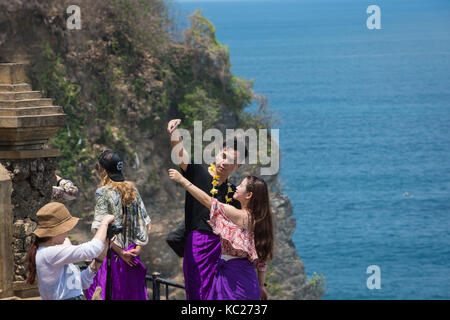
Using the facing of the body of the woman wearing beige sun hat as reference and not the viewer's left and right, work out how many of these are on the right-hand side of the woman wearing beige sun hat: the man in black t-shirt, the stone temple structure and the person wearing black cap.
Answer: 0

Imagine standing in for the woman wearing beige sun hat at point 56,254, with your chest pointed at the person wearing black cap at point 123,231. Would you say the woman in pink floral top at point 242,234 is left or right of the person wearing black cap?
right

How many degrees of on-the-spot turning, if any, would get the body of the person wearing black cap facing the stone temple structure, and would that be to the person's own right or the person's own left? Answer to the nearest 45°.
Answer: approximately 45° to the person's own left

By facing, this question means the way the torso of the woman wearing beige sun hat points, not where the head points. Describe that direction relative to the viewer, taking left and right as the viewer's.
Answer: facing to the right of the viewer

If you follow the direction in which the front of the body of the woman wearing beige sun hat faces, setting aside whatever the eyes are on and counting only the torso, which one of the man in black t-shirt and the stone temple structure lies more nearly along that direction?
the man in black t-shirt

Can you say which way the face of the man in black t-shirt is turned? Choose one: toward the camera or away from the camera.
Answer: toward the camera

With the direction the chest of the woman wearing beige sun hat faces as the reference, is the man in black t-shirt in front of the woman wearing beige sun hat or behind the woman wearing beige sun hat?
in front

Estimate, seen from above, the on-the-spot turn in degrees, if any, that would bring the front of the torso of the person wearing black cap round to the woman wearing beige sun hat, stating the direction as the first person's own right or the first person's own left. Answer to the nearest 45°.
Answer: approximately 135° to the first person's own left

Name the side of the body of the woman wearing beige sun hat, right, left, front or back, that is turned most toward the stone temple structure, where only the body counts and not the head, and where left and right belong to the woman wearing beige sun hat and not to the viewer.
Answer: left

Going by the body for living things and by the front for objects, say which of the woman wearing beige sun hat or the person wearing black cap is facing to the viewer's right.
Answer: the woman wearing beige sun hat

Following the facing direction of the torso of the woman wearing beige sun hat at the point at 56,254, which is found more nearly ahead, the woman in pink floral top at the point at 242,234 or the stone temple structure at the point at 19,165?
the woman in pink floral top

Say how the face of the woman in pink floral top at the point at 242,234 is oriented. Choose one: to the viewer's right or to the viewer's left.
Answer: to the viewer's left
